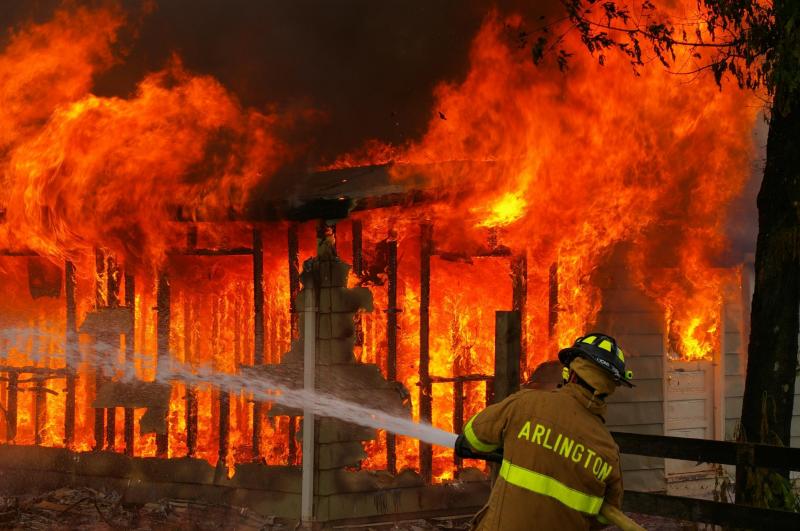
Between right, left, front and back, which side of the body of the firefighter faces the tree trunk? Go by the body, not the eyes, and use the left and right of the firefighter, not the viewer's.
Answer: right

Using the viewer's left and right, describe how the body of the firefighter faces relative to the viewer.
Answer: facing away from the viewer and to the left of the viewer

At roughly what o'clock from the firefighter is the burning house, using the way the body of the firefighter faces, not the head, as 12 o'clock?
The burning house is roughly at 1 o'clock from the firefighter.

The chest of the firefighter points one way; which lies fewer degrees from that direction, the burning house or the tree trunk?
the burning house
